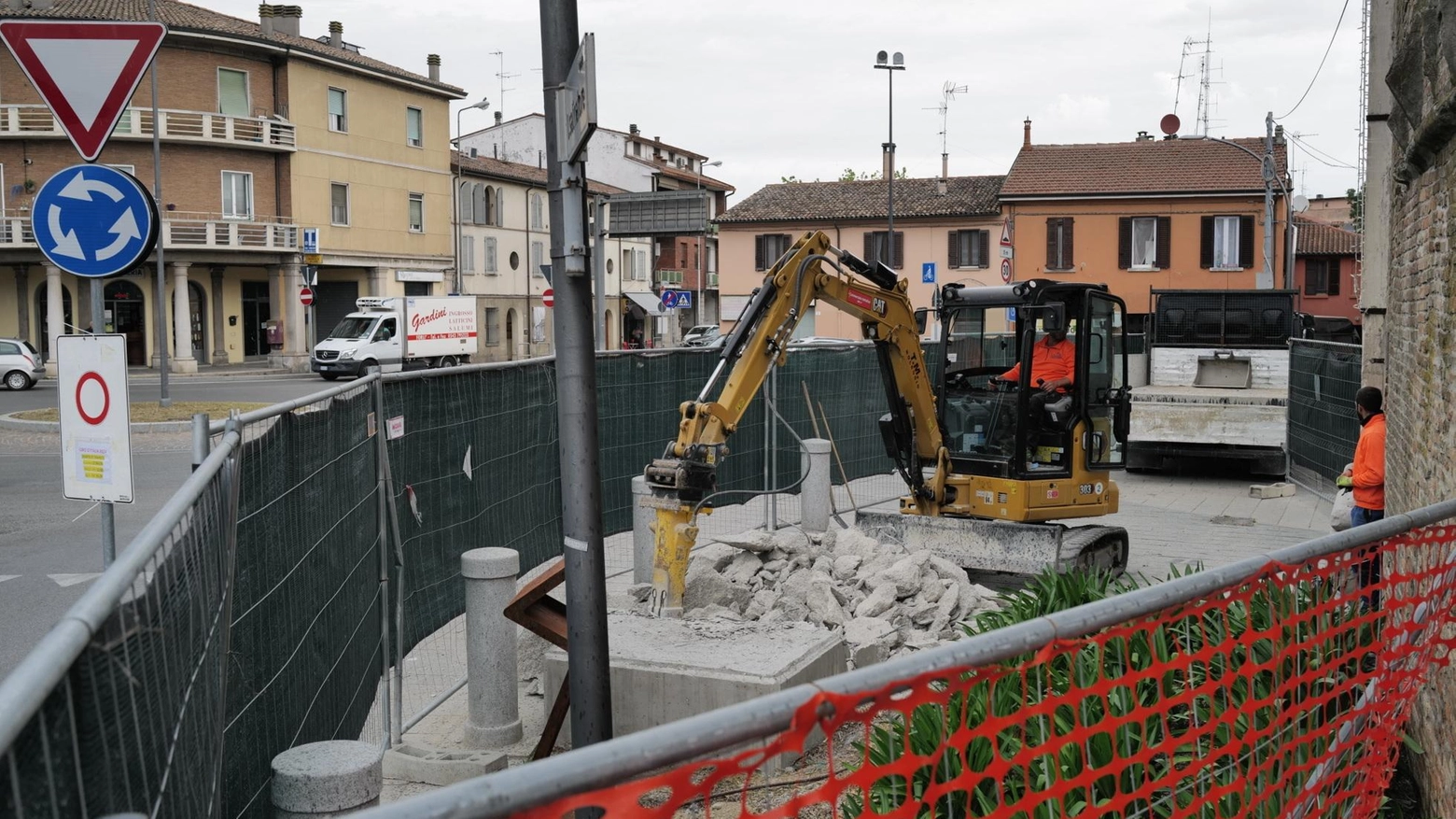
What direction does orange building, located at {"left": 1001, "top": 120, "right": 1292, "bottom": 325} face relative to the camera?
toward the camera

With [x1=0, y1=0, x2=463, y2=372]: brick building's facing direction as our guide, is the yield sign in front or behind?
in front

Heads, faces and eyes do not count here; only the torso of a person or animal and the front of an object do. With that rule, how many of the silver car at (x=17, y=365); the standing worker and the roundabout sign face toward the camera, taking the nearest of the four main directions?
1

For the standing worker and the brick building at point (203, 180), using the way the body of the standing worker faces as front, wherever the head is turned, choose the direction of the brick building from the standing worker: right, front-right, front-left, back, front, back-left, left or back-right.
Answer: front-right

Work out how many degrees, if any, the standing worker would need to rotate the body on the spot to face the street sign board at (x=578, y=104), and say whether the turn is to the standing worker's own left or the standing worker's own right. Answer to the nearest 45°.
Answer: approximately 45° to the standing worker's own left

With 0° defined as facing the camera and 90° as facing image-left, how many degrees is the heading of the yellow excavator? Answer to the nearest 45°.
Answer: approximately 45°

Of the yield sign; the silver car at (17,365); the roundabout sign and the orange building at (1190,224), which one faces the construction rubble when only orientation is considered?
the orange building

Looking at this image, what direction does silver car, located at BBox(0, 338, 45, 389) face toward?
to the viewer's left

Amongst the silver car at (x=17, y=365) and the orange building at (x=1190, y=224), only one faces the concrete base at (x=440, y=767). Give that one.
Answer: the orange building

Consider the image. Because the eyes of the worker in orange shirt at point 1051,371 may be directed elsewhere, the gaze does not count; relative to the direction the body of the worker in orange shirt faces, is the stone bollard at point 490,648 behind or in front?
in front

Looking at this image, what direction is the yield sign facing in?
toward the camera

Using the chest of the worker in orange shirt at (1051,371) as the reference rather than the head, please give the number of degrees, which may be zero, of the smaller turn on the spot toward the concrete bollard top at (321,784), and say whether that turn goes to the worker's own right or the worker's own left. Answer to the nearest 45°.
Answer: approximately 45° to the worker's own left

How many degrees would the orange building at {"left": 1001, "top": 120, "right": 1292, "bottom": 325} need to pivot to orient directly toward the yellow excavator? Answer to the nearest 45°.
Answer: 0° — it already faces it

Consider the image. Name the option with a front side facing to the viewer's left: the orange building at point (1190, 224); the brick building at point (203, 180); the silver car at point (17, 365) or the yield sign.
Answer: the silver car

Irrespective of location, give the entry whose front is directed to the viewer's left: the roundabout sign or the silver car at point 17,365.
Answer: the silver car

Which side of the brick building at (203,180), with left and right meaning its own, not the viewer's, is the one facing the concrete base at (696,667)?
front

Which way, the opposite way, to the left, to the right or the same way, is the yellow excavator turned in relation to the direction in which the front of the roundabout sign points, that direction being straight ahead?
to the right
